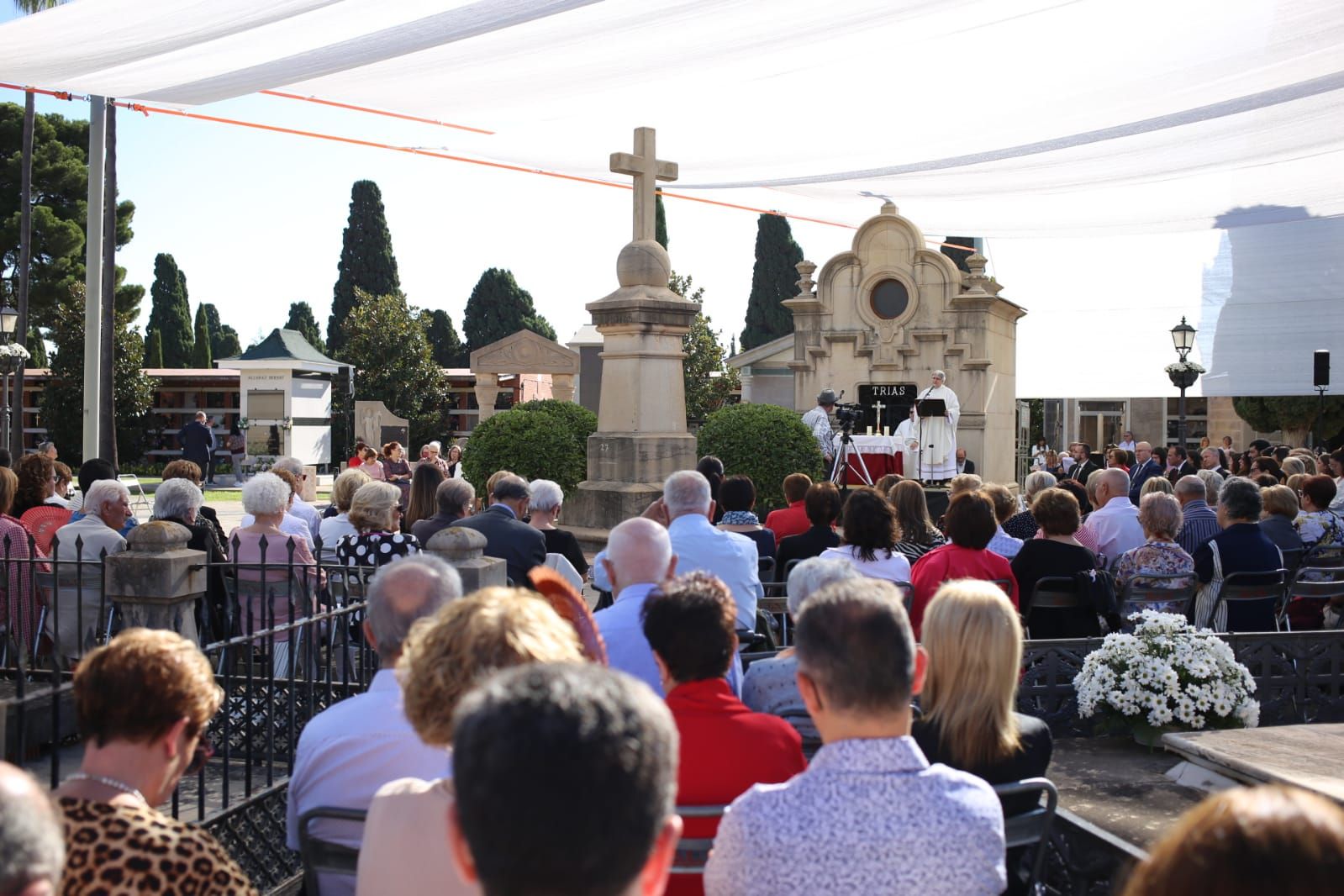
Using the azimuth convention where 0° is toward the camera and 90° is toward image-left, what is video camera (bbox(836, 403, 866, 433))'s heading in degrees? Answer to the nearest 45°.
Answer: approximately 270°

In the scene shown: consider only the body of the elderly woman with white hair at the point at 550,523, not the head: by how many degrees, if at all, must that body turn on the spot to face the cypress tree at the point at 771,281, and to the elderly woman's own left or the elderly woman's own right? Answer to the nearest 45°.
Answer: approximately 45° to the elderly woman's own left

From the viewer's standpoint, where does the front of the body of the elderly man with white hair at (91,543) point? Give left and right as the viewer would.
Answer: facing away from the viewer and to the right of the viewer

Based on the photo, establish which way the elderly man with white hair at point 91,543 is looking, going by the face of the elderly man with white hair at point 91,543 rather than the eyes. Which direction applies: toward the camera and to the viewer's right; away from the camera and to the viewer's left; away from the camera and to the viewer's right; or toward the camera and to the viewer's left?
away from the camera and to the viewer's right

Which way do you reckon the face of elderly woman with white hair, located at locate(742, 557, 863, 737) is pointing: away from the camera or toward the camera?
away from the camera

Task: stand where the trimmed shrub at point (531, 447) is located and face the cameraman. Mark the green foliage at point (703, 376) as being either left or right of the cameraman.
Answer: left

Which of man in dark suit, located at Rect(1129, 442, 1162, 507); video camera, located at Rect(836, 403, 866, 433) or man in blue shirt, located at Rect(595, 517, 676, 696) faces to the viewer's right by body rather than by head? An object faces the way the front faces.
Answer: the video camera

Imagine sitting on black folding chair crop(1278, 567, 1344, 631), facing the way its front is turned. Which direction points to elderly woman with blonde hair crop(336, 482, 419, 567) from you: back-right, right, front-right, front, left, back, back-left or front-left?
back-left

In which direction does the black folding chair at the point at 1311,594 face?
away from the camera

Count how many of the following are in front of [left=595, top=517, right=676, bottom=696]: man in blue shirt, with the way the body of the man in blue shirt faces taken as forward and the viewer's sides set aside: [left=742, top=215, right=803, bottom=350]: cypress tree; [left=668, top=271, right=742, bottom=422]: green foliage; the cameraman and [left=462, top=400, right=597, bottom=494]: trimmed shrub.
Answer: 4

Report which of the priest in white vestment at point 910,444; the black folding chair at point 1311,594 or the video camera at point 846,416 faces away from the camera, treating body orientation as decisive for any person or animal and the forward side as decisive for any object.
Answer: the black folding chair

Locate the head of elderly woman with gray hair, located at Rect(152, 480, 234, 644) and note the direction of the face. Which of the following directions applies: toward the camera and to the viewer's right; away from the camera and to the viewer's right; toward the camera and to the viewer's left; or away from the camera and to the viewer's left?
away from the camera and to the viewer's right
